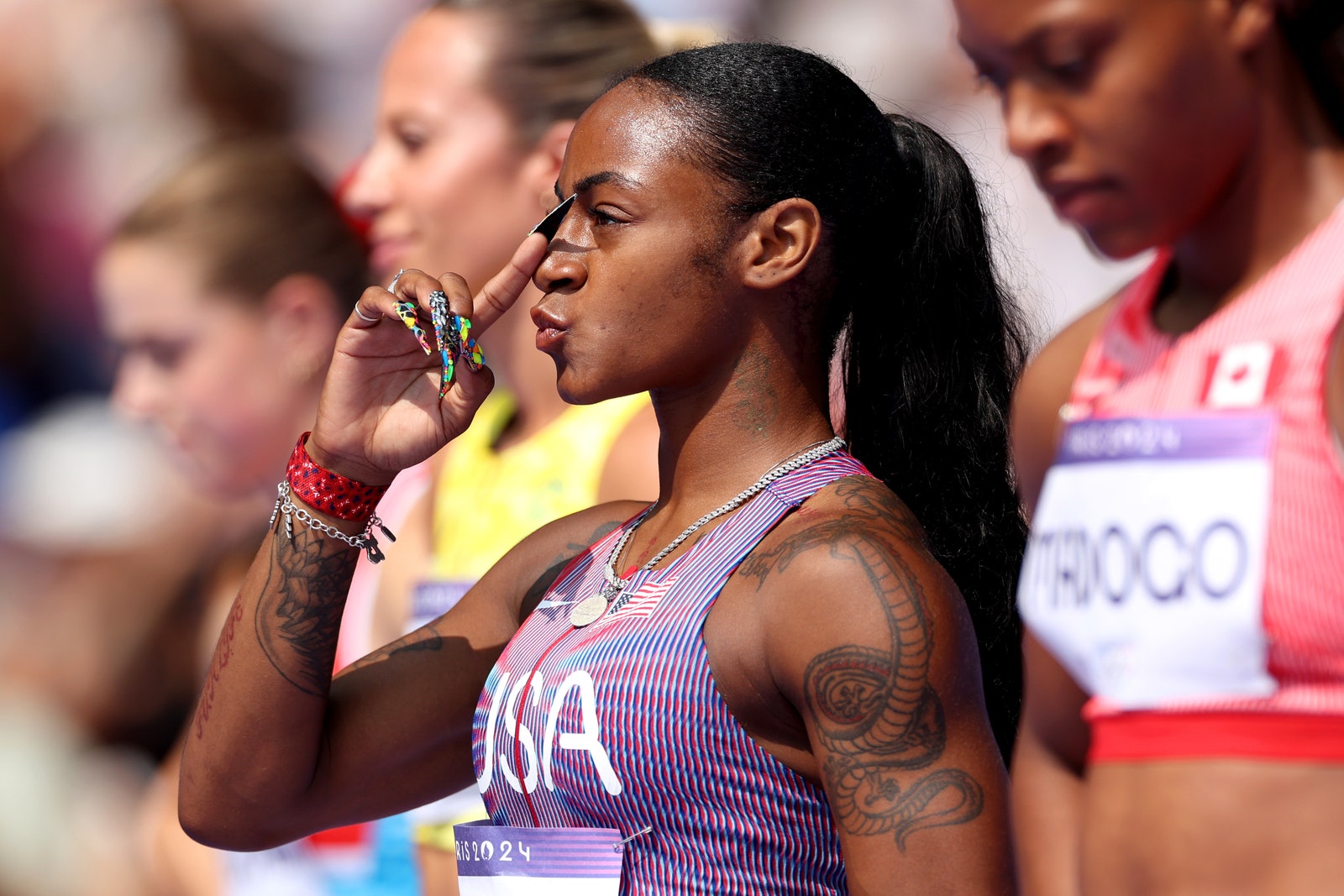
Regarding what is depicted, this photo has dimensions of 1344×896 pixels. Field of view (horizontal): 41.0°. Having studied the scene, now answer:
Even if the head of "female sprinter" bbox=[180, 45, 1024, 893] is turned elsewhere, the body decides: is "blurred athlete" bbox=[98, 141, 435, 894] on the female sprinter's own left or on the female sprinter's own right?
on the female sprinter's own right

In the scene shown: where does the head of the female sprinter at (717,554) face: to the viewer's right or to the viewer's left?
to the viewer's left

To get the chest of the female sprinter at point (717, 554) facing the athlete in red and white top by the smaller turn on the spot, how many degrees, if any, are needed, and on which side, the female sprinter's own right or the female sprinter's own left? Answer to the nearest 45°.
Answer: approximately 90° to the female sprinter's own left

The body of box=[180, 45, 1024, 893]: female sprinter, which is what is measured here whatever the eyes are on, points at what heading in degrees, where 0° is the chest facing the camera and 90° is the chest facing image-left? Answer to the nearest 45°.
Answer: approximately 45°

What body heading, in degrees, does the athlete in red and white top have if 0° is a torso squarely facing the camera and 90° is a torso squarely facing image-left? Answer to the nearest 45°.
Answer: approximately 45°

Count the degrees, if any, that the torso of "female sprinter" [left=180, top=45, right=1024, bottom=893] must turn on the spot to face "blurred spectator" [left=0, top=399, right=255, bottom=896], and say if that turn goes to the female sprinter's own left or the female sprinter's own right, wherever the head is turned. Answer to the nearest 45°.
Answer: approximately 90° to the female sprinter's own right

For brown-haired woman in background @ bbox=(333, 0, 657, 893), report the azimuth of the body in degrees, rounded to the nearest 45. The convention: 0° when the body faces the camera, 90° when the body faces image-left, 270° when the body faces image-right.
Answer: approximately 45°

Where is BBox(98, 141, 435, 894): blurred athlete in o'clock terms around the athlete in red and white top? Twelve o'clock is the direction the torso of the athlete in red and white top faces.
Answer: The blurred athlete is roughly at 3 o'clock from the athlete in red and white top.

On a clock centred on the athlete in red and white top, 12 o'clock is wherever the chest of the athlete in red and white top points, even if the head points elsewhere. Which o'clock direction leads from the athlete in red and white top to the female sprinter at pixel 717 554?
The female sprinter is roughly at 3 o'clock from the athlete in red and white top.
